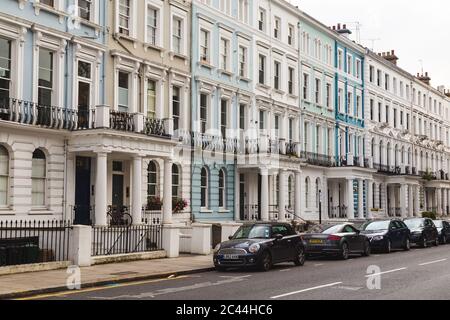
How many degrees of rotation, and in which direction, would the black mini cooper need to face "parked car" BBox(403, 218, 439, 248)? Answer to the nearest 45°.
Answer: approximately 180°

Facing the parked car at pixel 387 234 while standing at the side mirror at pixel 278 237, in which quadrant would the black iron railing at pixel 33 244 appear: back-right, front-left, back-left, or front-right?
back-left

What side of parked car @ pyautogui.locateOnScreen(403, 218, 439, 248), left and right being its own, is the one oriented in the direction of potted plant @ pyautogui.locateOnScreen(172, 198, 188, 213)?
front

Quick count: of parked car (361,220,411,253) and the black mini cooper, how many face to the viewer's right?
0

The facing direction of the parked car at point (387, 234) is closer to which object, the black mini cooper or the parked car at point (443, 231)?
the black mini cooper

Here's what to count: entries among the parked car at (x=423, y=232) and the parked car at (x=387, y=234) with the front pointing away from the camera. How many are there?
0

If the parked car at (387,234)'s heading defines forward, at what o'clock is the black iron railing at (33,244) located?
The black iron railing is roughly at 12 o'clock from the parked car.

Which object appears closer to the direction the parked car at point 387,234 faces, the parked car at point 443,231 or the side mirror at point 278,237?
the side mirror

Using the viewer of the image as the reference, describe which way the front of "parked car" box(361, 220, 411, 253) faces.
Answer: facing the viewer and to the left of the viewer

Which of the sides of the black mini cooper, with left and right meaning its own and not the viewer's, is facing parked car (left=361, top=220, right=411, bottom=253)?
back

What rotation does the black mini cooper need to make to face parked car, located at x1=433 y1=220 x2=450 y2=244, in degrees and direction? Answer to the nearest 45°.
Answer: approximately 180°
